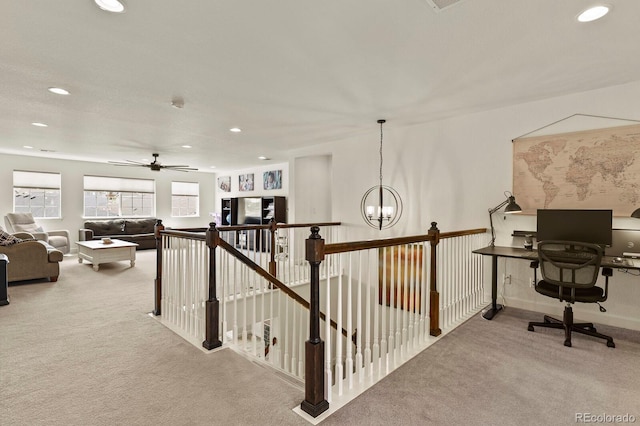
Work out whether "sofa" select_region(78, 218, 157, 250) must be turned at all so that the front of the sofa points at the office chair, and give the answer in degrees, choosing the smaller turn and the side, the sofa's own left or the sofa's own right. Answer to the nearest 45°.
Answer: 0° — it already faces it

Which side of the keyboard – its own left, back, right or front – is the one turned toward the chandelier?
right

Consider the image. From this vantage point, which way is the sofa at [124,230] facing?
toward the camera

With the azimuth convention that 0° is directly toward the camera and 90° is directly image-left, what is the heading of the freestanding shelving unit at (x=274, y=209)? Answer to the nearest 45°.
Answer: approximately 45°

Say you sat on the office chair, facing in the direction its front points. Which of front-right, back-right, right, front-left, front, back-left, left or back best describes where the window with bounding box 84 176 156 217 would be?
left

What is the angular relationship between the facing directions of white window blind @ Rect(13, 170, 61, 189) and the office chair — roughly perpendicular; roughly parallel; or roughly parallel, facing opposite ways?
roughly perpendicular

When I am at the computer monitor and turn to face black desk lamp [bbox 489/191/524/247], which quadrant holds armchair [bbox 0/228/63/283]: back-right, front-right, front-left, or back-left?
front-left

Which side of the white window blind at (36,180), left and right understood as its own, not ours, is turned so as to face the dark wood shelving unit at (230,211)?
left

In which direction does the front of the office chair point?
away from the camera
